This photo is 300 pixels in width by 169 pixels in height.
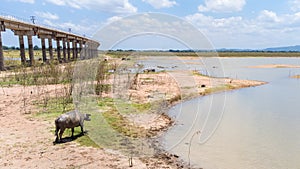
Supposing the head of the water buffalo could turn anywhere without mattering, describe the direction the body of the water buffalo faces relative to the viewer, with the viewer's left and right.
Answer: facing away from the viewer and to the right of the viewer
